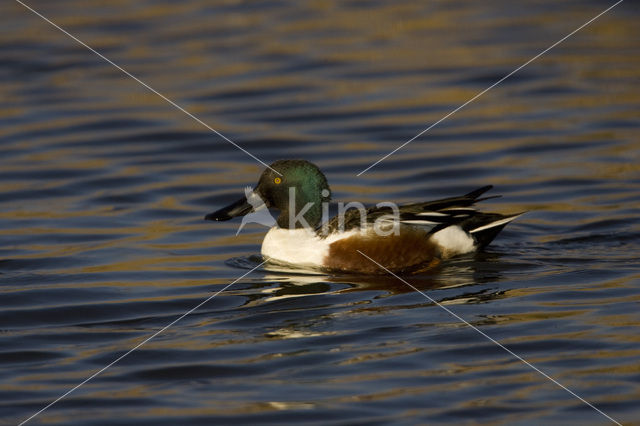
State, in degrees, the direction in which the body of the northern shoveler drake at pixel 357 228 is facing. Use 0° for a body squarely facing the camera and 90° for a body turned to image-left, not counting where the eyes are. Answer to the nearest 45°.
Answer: approximately 90°
